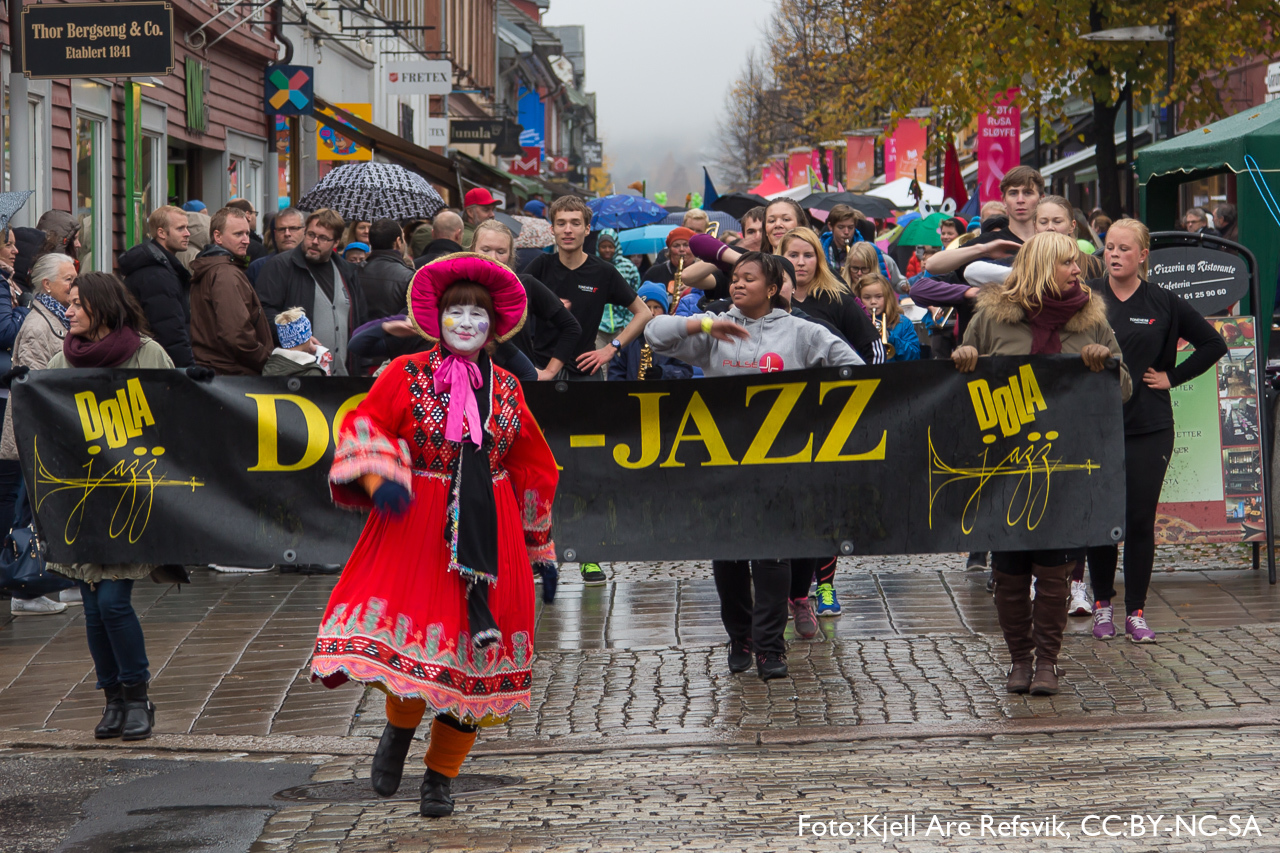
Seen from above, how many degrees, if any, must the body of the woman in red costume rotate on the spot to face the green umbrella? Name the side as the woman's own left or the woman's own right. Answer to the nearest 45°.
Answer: approximately 180°

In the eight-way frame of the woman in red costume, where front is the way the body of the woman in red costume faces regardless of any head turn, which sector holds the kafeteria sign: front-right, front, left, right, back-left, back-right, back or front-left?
back-left

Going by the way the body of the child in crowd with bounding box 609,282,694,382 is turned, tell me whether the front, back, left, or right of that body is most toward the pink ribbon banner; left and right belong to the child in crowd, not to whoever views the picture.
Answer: back

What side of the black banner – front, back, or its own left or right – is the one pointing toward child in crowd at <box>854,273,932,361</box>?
back

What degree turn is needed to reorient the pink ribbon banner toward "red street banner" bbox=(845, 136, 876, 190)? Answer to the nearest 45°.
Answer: approximately 180°

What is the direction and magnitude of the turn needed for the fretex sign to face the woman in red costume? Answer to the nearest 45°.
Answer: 0° — it already faces them

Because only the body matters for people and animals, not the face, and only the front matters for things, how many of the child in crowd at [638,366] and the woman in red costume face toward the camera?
2

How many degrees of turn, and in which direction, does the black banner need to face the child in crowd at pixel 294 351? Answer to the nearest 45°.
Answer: approximately 135° to its right

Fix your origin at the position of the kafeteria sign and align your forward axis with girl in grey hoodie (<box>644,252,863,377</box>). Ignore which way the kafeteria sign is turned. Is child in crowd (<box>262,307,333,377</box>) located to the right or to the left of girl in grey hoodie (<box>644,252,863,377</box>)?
right

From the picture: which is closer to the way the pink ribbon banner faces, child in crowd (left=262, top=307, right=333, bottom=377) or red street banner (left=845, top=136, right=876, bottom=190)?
the child in crowd

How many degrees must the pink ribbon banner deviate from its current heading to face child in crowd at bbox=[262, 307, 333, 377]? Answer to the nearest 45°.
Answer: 0° — it already faces them

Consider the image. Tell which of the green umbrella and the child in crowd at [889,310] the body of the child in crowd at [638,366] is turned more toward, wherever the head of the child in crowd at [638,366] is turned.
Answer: the child in crowd

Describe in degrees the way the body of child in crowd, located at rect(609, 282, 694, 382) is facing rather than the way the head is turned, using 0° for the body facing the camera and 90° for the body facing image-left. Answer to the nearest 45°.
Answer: approximately 0°
